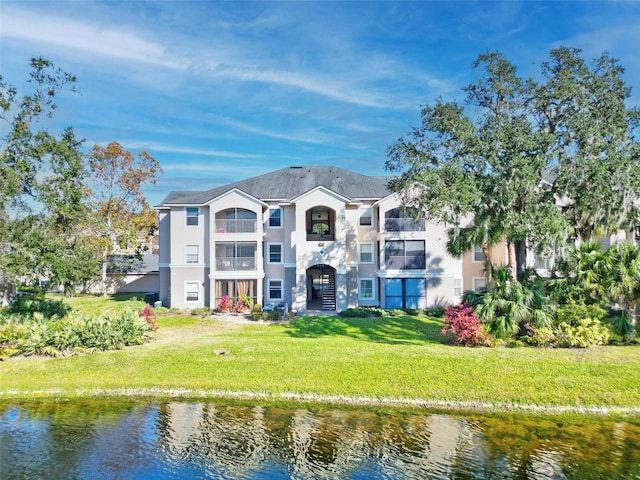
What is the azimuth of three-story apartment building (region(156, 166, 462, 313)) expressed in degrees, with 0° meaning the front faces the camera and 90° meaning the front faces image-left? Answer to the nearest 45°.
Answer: approximately 0°

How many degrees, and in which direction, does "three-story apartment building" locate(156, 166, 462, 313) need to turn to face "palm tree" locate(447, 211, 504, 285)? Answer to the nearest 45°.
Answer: approximately 45° to its left

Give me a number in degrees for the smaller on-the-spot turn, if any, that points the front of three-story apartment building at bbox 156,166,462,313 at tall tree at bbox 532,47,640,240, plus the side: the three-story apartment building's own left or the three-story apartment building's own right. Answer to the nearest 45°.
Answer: approximately 45° to the three-story apartment building's own left

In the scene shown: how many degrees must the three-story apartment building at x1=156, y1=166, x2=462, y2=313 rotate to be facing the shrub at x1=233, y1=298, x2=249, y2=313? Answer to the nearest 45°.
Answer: approximately 90° to its right
